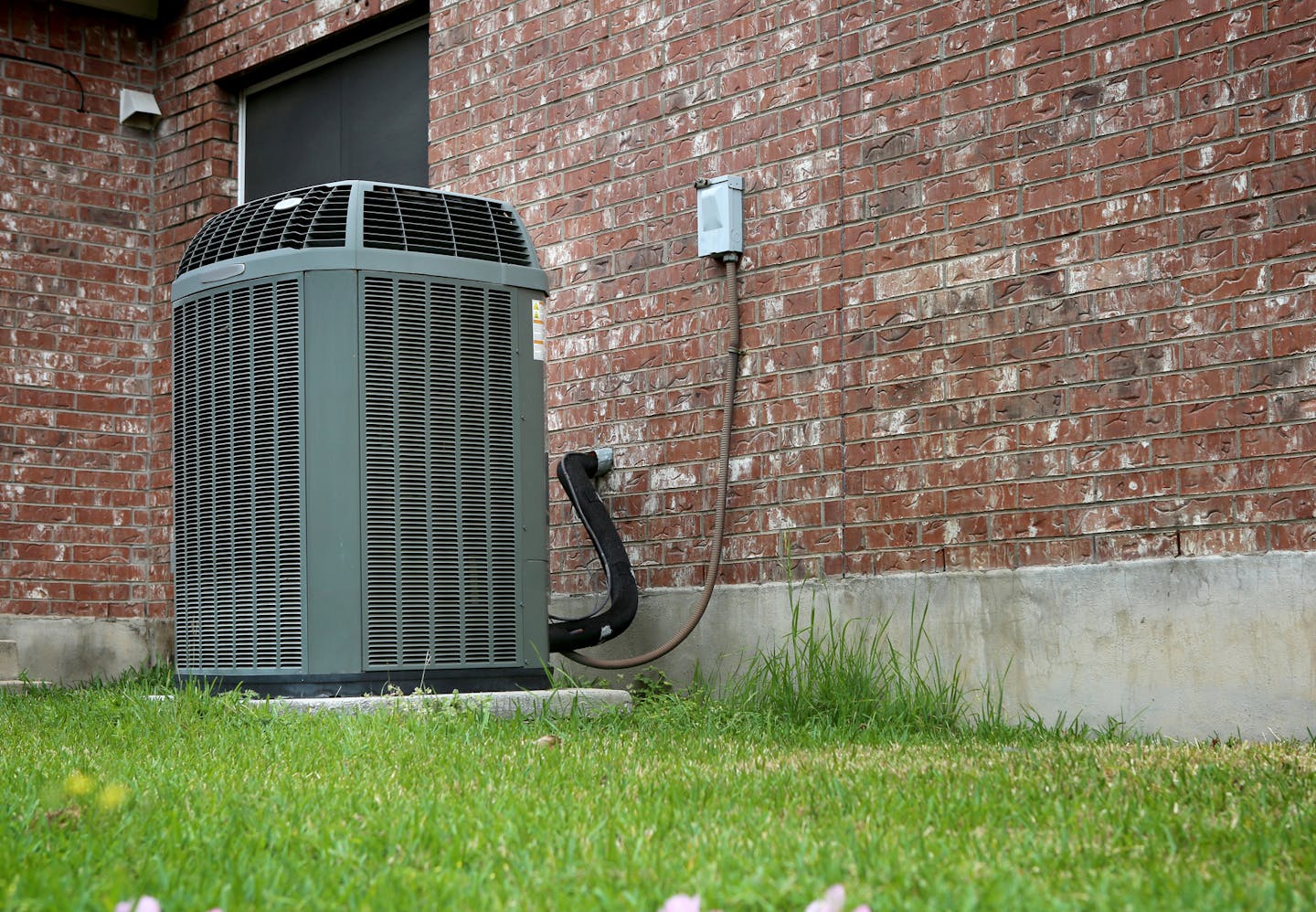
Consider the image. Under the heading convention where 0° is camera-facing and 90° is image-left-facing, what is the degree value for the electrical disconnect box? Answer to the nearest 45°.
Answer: approximately 45°

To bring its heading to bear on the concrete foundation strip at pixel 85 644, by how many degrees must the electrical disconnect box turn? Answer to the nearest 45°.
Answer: approximately 90° to its right

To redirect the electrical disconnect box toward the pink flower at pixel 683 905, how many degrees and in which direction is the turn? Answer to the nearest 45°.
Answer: approximately 45° to its left
